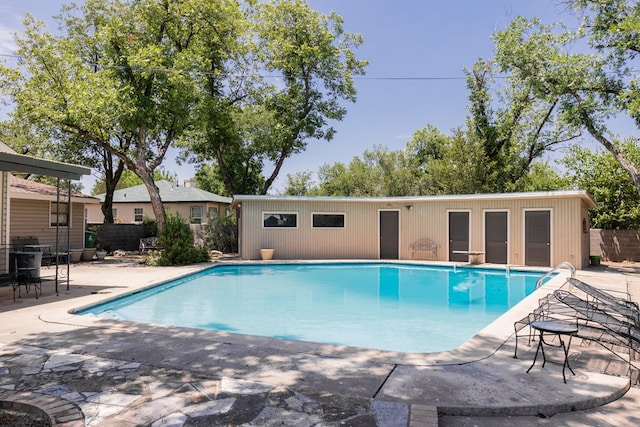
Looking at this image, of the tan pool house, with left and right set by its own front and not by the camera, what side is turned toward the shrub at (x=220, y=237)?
right

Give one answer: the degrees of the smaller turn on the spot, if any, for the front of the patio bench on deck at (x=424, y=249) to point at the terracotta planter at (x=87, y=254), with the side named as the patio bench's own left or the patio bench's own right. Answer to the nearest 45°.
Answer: approximately 90° to the patio bench's own right

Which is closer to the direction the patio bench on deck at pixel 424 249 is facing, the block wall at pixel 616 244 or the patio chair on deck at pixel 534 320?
the patio chair on deck

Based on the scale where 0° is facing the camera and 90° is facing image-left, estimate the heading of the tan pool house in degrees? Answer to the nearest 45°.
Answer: approximately 0°
